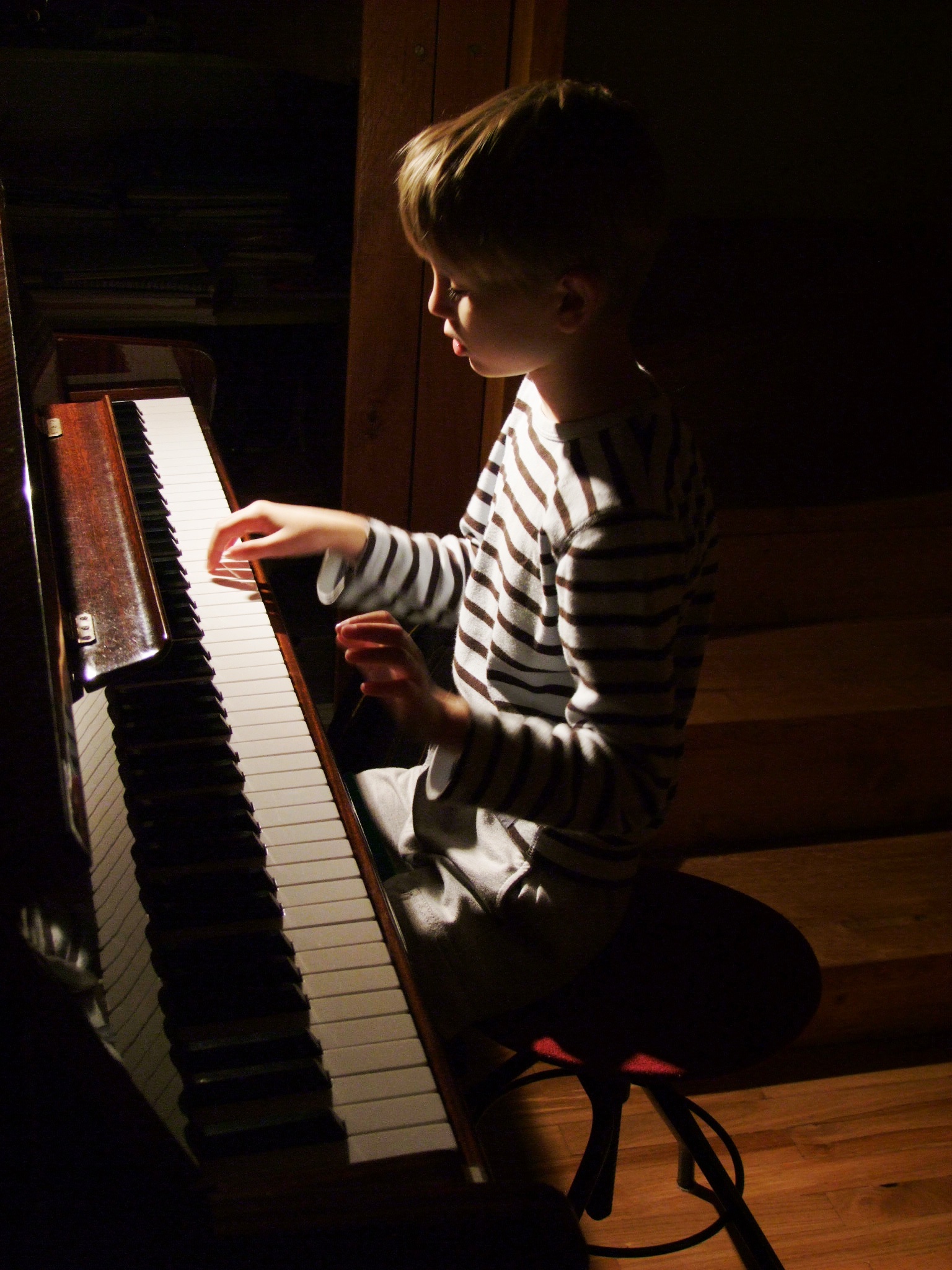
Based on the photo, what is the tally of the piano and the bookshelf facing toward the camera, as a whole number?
1

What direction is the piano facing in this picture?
to the viewer's right

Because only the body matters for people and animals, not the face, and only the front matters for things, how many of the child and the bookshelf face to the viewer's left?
1

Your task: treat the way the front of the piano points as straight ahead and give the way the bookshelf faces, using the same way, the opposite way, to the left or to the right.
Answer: to the right

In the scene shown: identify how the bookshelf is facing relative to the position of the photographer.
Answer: facing the viewer

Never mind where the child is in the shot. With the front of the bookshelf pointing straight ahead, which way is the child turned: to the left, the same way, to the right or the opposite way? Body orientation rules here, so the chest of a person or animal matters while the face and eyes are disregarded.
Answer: to the right

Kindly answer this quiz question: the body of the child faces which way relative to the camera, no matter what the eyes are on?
to the viewer's left

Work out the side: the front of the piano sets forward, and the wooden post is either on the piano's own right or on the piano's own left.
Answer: on the piano's own left

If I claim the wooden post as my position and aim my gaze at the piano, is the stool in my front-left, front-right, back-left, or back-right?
front-left

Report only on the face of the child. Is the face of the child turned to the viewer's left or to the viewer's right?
to the viewer's left

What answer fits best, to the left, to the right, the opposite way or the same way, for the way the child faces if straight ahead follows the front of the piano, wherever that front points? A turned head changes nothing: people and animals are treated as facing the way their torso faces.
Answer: the opposite way
